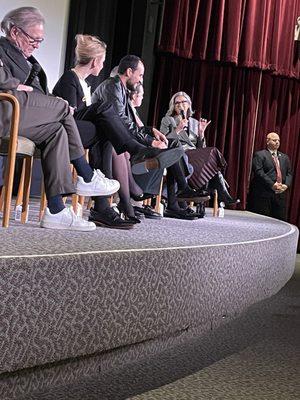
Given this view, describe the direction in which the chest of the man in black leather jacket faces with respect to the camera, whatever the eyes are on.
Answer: to the viewer's right

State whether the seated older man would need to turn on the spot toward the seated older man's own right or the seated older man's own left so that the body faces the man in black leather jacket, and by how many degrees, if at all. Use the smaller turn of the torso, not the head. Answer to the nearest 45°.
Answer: approximately 90° to the seated older man's own left

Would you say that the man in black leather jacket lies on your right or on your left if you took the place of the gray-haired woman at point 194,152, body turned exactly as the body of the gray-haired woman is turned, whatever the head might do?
on your right

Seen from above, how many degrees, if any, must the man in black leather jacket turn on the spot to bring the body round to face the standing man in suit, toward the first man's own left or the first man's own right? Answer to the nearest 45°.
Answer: approximately 90° to the first man's own left

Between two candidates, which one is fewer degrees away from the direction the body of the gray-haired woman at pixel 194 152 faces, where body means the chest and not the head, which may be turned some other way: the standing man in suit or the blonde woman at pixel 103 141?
the blonde woman

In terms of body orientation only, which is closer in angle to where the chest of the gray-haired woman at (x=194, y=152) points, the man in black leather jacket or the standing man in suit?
the man in black leather jacket

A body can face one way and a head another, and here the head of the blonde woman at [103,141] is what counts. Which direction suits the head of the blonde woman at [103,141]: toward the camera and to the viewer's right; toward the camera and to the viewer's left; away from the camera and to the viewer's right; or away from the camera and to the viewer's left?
away from the camera and to the viewer's right

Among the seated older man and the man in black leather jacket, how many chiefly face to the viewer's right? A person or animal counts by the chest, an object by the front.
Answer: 2

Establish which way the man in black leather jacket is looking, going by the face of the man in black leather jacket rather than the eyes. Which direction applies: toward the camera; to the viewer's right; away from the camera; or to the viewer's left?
to the viewer's right

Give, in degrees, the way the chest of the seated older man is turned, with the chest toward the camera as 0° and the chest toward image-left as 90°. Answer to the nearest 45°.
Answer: approximately 270°

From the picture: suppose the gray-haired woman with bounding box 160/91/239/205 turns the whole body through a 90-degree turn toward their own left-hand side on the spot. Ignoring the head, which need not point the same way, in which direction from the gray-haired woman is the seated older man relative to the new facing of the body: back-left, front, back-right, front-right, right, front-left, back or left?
back-right

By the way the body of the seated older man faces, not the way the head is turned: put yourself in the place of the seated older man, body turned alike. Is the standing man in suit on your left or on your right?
on your left
